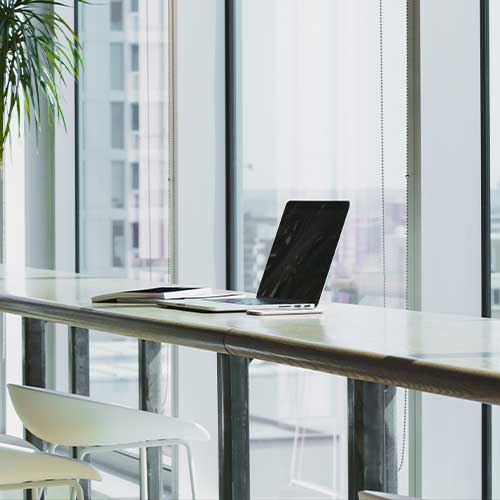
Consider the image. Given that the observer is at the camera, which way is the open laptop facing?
facing the viewer and to the left of the viewer

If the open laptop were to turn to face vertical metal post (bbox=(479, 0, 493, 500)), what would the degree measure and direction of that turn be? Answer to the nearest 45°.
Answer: approximately 180°

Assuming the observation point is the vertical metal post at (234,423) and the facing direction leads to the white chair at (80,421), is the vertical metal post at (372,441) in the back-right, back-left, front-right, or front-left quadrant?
back-left
